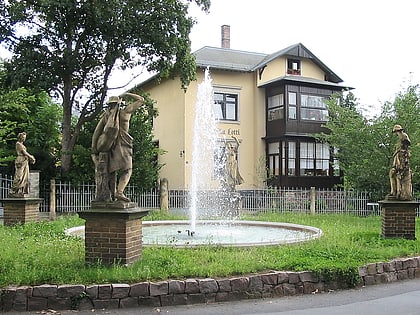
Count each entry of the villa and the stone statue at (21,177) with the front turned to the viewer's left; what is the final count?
0

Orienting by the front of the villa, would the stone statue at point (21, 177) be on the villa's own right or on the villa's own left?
on the villa's own right

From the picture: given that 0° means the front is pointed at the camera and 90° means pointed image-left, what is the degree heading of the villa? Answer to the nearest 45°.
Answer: approximately 315°
